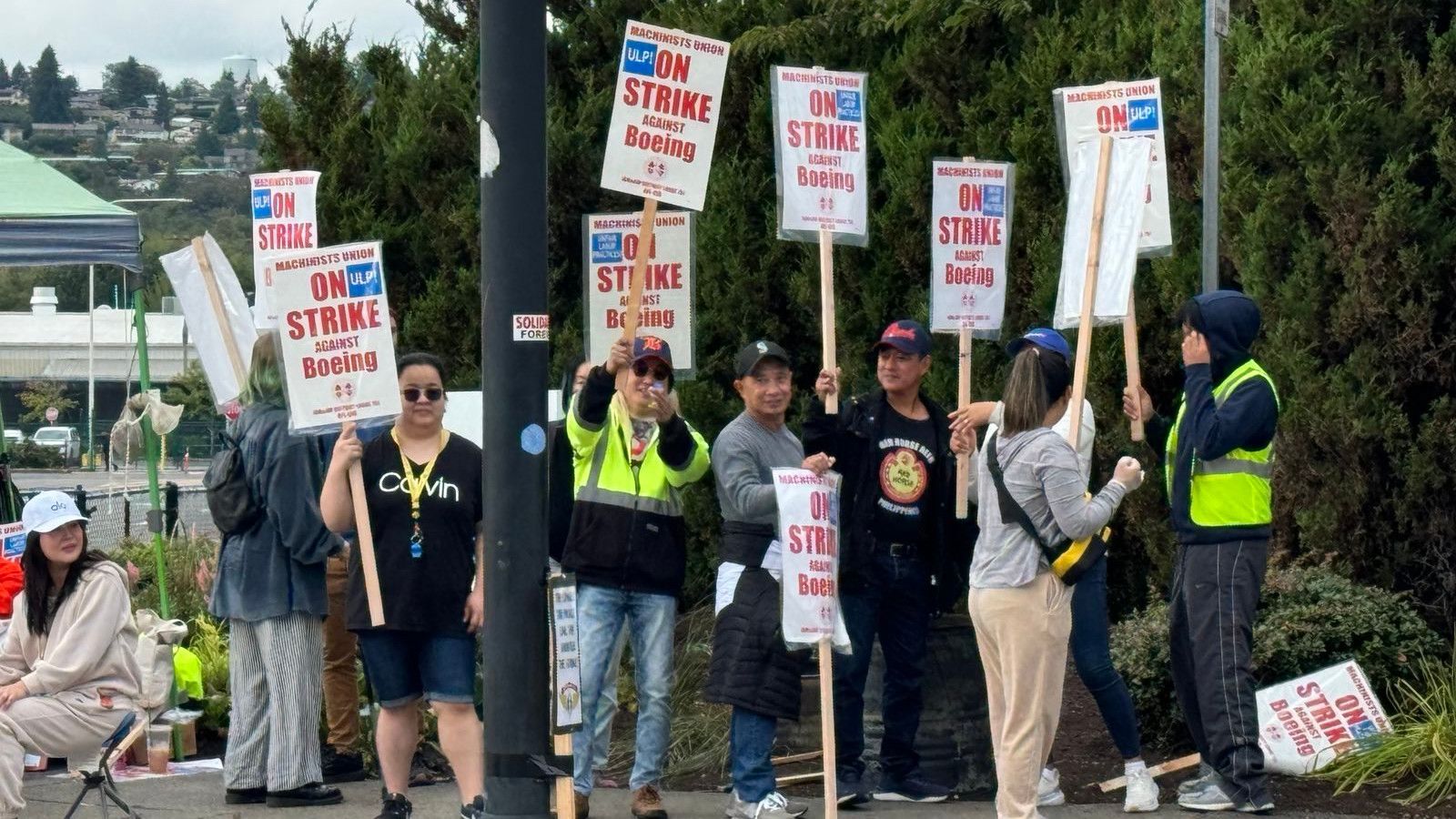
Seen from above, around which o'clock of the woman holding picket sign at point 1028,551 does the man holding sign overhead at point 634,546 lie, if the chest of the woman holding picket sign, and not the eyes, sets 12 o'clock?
The man holding sign overhead is roughly at 8 o'clock from the woman holding picket sign.

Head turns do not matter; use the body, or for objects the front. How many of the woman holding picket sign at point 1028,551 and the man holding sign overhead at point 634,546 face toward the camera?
1

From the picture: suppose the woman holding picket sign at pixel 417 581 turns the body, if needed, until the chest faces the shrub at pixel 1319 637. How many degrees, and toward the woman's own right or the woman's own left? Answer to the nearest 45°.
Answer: approximately 90° to the woman's own left

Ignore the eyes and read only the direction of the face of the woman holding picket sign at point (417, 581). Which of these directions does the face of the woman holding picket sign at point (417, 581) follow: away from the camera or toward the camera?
toward the camera

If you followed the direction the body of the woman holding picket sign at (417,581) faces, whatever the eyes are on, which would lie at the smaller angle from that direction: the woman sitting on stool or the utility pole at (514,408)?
the utility pole

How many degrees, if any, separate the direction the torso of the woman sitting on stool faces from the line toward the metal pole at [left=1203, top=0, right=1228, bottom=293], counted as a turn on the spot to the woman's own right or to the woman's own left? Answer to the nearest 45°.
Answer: approximately 135° to the woman's own left

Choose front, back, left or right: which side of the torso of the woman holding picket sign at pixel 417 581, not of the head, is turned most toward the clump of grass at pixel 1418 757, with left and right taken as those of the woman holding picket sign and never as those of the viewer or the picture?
left

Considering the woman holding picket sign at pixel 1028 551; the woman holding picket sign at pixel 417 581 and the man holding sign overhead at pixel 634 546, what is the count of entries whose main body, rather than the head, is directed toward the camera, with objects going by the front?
2

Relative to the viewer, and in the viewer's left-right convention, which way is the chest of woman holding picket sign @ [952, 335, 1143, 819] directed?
facing away from the viewer and to the right of the viewer

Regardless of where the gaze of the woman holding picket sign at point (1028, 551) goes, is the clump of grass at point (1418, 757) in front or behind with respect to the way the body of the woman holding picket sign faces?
in front

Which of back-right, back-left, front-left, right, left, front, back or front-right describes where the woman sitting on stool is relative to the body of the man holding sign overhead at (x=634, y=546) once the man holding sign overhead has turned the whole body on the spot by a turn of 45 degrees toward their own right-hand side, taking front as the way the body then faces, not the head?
front-right

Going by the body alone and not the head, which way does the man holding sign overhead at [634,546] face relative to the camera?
toward the camera

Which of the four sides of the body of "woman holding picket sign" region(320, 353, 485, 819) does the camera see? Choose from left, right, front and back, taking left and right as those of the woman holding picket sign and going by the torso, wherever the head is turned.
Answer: front

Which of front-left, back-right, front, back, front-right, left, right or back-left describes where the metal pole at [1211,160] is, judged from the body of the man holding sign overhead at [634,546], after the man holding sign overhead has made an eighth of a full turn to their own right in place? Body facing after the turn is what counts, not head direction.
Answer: back-left

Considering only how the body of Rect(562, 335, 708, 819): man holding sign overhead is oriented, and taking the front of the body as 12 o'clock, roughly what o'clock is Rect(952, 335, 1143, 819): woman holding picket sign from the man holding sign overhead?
The woman holding picket sign is roughly at 10 o'clock from the man holding sign overhead.
